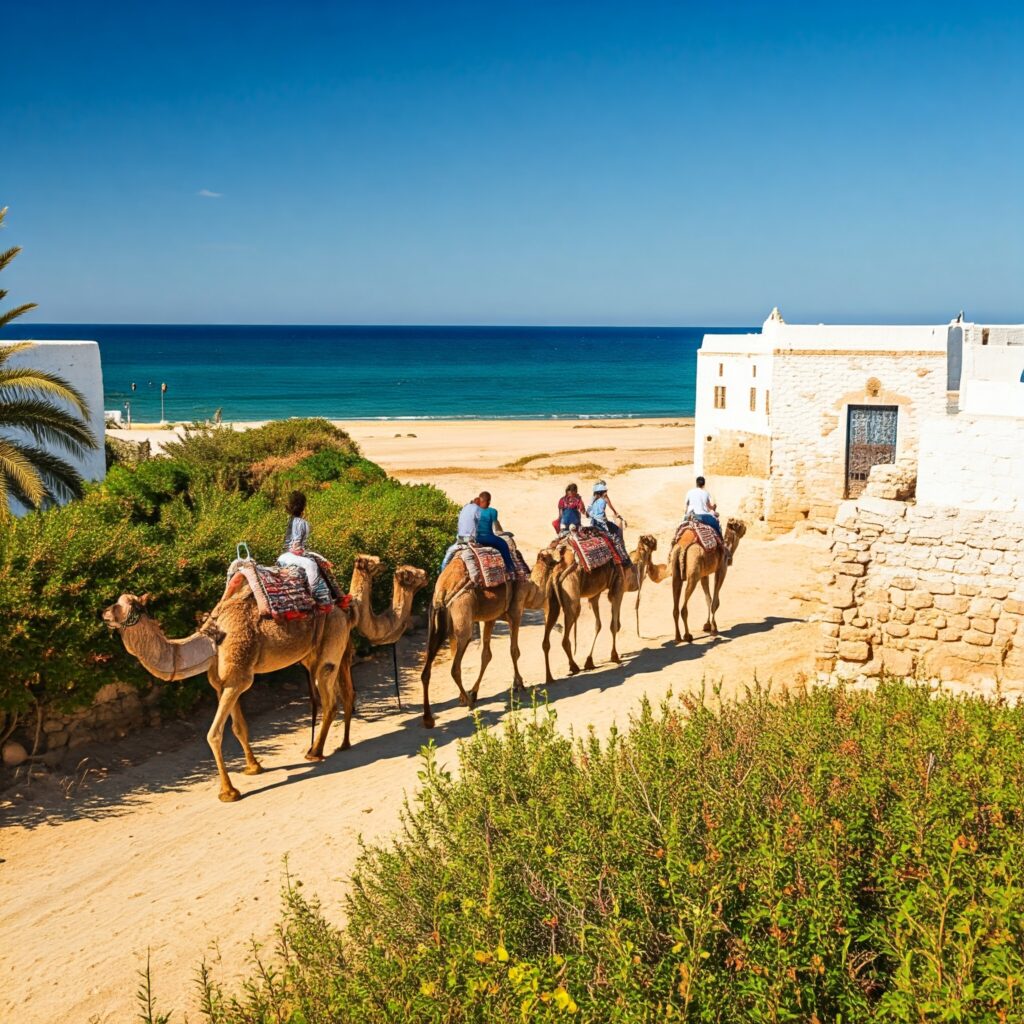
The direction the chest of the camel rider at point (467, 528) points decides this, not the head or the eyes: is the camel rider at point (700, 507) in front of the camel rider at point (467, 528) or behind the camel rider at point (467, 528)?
in front

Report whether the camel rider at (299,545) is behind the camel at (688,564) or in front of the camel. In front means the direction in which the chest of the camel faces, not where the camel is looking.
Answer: behind

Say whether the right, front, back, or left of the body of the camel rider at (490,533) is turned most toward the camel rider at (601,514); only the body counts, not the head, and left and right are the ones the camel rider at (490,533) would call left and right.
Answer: front

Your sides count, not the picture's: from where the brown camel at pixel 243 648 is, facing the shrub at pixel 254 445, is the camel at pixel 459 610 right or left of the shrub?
right

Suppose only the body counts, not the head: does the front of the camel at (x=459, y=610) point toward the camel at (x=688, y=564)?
yes

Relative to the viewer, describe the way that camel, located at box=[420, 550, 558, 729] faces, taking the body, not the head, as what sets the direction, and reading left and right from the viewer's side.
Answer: facing away from the viewer and to the right of the viewer

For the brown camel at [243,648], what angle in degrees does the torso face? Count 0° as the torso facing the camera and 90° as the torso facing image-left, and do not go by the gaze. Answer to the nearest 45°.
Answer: approximately 45°

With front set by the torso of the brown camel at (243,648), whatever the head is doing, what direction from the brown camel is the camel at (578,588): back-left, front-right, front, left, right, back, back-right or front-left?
back

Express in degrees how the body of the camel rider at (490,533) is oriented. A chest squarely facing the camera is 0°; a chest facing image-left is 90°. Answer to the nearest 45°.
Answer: approximately 225°

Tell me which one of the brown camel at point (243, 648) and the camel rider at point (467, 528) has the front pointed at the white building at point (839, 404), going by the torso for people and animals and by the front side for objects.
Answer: the camel rider

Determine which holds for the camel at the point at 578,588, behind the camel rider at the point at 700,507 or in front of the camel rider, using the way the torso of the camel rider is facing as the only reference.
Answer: behind

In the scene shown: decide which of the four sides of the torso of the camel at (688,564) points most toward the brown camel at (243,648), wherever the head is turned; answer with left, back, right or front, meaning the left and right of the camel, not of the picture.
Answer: back

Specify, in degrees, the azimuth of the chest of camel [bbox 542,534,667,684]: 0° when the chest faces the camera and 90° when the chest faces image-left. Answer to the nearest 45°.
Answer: approximately 225°
